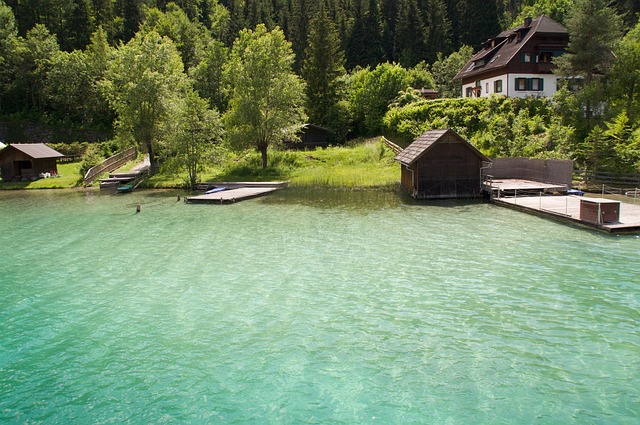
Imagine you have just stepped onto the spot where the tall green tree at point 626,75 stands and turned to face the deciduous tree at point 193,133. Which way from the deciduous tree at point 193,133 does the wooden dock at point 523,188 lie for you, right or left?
left

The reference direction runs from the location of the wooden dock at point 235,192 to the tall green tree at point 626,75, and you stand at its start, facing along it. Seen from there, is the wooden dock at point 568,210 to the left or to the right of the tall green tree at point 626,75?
right

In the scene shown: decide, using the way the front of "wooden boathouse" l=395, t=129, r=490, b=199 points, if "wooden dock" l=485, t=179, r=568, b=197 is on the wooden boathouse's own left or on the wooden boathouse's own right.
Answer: on the wooden boathouse's own left

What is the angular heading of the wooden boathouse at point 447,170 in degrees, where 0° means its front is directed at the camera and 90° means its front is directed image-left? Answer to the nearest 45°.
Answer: approximately 0°

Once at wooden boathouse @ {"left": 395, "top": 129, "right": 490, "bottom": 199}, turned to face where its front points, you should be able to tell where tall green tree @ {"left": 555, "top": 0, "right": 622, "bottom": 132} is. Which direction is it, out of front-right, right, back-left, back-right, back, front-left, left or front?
back-left

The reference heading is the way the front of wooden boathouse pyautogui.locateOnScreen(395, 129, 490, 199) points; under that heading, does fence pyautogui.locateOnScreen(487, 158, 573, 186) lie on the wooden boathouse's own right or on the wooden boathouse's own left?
on the wooden boathouse's own left

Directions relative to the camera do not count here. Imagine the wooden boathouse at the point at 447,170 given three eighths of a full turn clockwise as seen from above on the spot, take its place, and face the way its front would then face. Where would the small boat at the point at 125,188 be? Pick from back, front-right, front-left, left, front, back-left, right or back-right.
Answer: front-left

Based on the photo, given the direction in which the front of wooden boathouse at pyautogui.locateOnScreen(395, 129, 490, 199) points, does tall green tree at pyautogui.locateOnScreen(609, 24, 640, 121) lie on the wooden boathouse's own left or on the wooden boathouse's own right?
on the wooden boathouse's own left

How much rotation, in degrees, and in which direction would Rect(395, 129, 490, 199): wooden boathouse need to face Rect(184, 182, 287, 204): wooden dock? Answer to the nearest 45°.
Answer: approximately 90° to its right

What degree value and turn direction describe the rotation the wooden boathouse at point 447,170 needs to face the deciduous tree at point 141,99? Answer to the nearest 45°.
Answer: approximately 90° to its right
